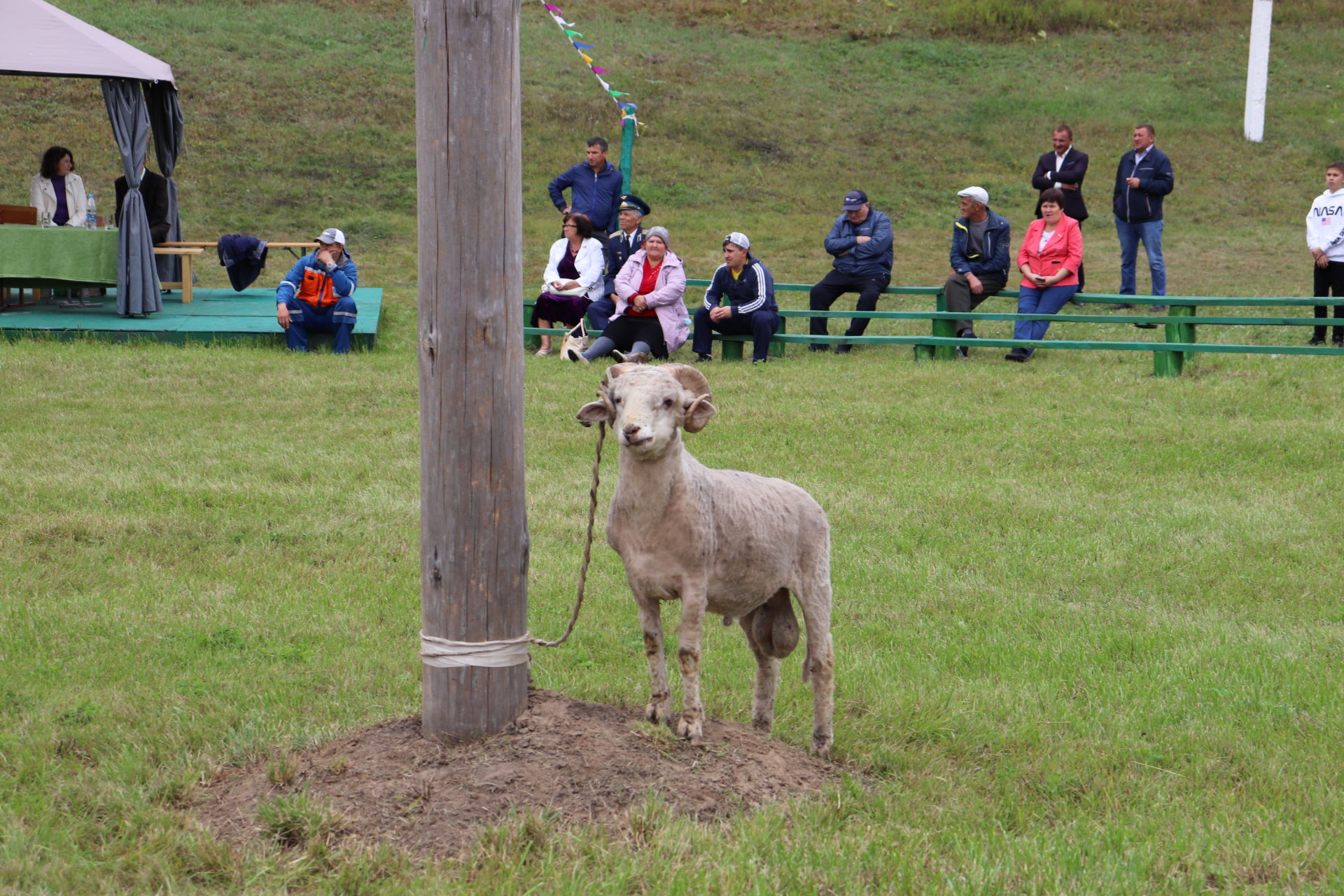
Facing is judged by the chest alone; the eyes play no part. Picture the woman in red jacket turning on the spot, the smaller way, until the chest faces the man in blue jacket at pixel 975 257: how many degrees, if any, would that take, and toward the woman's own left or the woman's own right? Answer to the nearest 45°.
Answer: approximately 45° to the woman's own right

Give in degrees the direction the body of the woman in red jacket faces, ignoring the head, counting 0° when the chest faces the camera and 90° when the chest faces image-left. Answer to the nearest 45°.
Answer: approximately 45°

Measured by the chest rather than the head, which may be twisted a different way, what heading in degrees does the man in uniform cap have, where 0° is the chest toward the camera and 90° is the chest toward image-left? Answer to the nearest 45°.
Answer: approximately 45°

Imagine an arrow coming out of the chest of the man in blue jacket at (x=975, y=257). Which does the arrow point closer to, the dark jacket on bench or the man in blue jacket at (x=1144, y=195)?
the dark jacket on bench

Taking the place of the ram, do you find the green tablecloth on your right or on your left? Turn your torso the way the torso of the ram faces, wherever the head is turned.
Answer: on your right

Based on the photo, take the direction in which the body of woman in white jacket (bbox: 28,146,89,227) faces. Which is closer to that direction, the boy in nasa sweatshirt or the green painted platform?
the green painted platform

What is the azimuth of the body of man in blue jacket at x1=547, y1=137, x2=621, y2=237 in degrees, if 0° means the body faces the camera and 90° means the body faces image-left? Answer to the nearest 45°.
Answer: approximately 0°

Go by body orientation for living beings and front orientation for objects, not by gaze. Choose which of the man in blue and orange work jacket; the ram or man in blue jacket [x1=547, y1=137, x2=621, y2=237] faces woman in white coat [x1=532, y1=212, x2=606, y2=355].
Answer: the man in blue jacket
